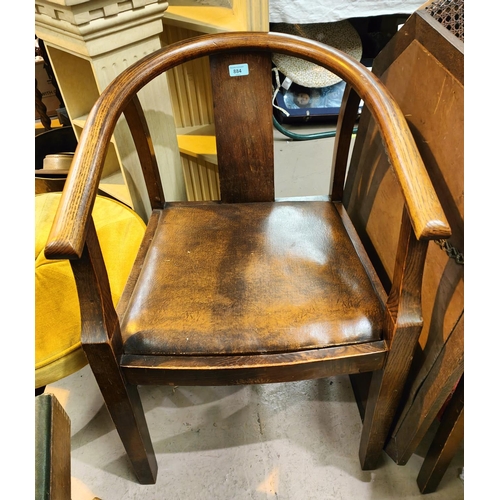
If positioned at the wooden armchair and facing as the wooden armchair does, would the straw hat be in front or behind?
behind

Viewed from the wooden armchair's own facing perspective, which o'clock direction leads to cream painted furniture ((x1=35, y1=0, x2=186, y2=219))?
The cream painted furniture is roughly at 5 o'clock from the wooden armchair.
